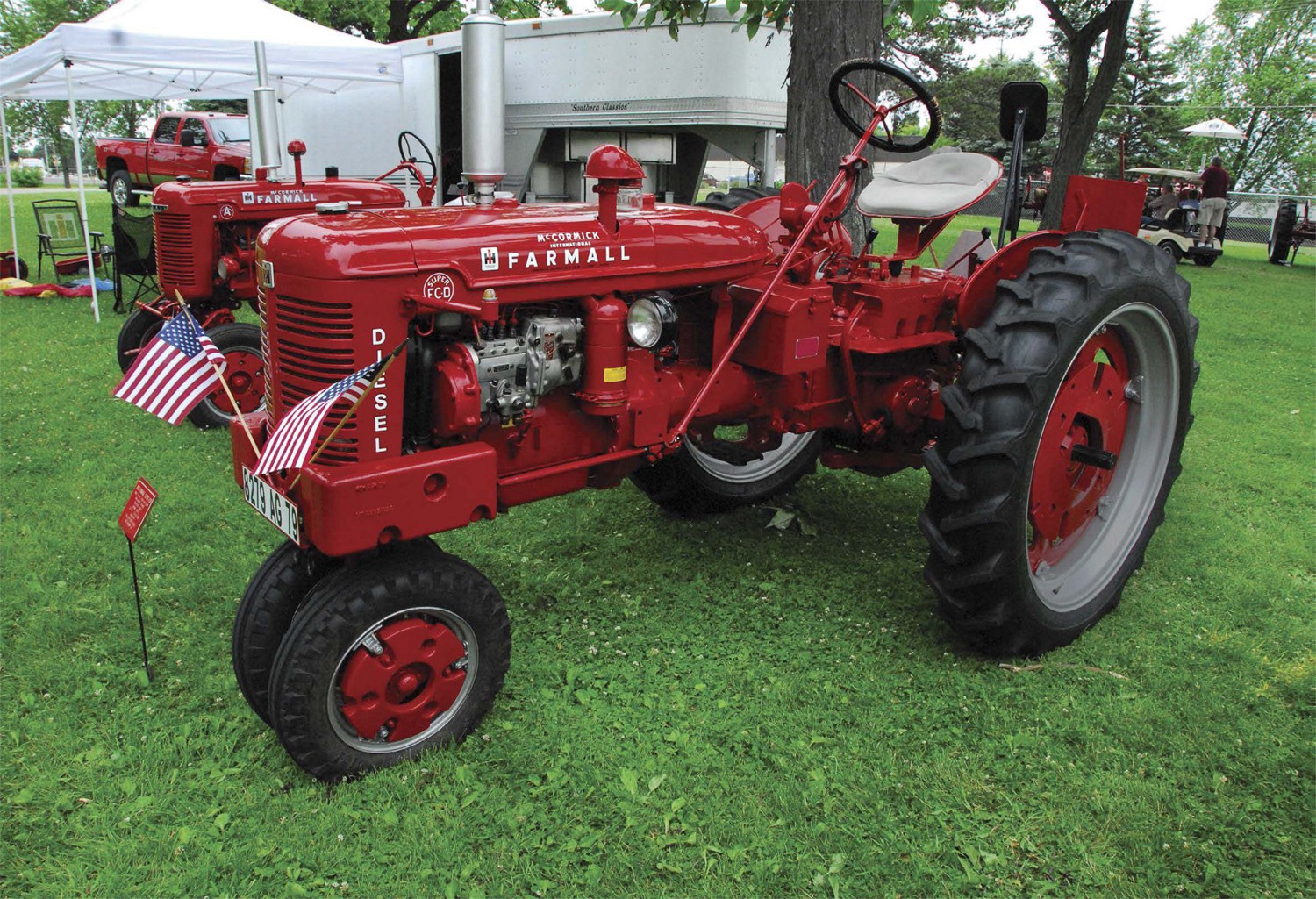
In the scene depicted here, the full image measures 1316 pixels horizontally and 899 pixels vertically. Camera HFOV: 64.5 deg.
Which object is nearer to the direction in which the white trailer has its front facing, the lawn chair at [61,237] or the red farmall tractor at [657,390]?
the red farmall tractor

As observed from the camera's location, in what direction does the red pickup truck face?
facing the viewer and to the right of the viewer

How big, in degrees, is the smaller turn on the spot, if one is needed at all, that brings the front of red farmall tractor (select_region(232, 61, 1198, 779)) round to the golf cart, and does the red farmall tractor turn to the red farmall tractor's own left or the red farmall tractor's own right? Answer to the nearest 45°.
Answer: approximately 180°

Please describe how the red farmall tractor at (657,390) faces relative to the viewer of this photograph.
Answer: facing the viewer and to the left of the viewer

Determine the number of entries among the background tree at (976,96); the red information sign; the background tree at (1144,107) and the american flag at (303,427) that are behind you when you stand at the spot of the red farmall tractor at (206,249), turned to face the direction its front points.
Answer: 2

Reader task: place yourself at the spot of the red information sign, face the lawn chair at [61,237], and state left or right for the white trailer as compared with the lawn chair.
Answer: right

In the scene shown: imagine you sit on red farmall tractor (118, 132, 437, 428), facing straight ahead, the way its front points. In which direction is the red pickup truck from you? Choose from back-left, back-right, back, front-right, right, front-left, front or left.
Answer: back-right

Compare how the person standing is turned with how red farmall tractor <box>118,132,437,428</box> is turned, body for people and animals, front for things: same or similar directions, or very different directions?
very different directions
